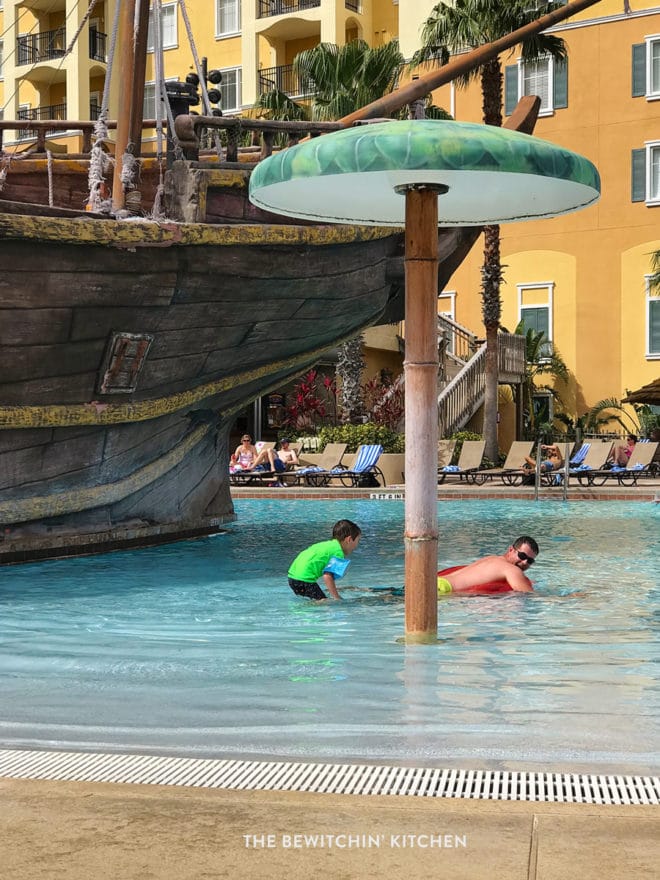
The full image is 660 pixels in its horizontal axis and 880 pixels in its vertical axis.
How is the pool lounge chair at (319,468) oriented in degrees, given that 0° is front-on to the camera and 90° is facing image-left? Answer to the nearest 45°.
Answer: approximately 45°

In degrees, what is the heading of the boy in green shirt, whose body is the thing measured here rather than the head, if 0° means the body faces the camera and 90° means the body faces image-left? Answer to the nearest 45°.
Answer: approximately 270°

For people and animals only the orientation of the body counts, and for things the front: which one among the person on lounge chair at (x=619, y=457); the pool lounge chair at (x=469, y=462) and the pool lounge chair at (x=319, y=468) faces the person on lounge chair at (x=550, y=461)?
the person on lounge chair at (x=619, y=457)

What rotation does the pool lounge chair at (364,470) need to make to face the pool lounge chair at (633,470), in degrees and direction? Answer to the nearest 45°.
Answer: approximately 135° to its left

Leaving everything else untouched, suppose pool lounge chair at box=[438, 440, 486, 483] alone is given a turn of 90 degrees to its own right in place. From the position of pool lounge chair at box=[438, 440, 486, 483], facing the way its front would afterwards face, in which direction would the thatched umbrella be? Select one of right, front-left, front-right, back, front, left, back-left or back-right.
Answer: back-right

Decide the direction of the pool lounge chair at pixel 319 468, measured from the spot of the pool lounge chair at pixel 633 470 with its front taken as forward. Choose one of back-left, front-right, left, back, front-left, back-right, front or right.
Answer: front-right

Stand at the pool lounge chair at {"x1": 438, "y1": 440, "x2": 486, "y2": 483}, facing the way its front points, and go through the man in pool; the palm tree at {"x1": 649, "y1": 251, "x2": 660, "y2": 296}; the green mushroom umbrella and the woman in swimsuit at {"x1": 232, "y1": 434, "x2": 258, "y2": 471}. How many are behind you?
1

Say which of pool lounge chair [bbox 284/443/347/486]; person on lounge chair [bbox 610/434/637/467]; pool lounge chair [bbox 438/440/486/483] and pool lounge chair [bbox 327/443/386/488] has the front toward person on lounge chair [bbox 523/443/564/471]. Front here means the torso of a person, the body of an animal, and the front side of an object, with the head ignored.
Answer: person on lounge chair [bbox 610/434/637/467]

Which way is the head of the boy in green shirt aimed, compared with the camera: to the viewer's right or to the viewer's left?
to the viewer's right

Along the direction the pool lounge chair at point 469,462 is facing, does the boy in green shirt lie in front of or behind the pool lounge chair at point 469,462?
in front

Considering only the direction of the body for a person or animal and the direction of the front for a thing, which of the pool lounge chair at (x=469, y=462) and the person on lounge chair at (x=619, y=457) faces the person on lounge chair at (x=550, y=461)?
the person on lounge chair at (x=619, y=457)

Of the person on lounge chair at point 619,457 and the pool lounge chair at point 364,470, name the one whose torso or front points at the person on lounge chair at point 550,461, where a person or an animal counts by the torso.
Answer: the person on lounge chair at point 619,457
